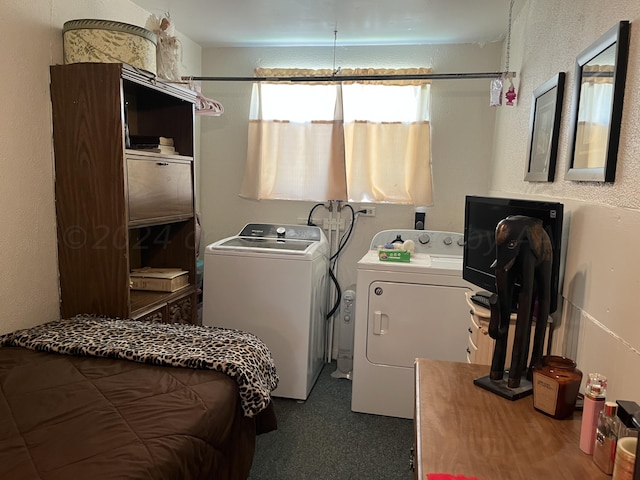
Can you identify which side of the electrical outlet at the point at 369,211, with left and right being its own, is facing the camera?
front

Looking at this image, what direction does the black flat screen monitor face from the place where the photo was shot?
facing the viewer and to the left of the viewer

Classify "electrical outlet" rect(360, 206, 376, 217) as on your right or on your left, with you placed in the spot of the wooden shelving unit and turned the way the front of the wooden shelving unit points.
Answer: on your left

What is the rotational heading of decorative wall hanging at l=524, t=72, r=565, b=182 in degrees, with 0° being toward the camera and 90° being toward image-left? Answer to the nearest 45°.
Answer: approximately 45°

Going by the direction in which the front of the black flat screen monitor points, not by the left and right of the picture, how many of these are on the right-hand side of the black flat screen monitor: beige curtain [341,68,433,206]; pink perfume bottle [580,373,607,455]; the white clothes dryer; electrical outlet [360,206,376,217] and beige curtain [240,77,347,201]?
4

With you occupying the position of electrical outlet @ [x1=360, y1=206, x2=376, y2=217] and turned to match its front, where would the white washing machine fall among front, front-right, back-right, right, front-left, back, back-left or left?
front-right

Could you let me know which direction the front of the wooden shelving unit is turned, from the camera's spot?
facing the viewer and to the right of the viewer

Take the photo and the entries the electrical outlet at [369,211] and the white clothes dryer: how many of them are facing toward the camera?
2

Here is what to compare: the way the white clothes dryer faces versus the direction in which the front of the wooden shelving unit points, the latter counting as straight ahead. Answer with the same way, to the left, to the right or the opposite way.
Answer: to the right

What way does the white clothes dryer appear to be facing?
toward the camera

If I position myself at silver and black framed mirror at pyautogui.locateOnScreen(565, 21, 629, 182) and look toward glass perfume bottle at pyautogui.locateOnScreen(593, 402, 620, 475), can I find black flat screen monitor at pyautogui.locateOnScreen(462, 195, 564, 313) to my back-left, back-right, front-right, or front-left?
back-right

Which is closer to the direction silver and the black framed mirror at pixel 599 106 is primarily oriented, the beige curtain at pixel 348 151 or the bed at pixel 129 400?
the bed

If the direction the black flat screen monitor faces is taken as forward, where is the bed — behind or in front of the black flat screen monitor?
in front

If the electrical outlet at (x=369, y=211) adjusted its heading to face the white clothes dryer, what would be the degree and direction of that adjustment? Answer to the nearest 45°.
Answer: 0° — it already faces it

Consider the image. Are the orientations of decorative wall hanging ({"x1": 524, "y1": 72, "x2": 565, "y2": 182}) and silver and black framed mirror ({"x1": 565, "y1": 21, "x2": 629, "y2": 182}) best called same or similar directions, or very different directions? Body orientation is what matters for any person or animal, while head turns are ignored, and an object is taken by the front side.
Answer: same or similar directions
